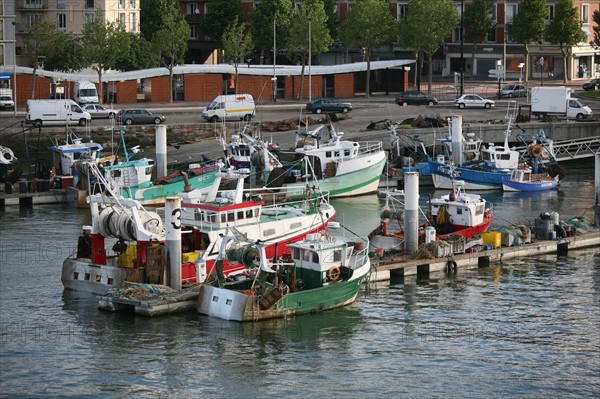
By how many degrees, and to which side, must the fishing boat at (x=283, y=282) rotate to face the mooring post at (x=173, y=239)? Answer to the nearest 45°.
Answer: approximately 135° to its left

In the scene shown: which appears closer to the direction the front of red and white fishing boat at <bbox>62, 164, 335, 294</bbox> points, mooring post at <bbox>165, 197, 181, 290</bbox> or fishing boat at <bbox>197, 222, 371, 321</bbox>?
the fishing boat

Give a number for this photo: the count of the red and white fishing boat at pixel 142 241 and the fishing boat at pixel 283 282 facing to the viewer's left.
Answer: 0

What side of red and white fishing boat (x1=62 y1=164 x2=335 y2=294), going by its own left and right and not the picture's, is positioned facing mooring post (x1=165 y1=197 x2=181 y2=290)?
right

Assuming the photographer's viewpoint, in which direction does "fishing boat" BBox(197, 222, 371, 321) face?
facing away from the viewer and to the right of the viewer

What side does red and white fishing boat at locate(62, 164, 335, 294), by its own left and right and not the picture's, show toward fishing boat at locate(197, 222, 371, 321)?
right

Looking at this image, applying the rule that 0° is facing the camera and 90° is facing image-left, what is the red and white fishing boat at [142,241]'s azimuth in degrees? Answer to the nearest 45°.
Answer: approximately 225°

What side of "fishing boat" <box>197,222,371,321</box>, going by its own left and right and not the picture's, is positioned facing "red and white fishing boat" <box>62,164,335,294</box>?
left
